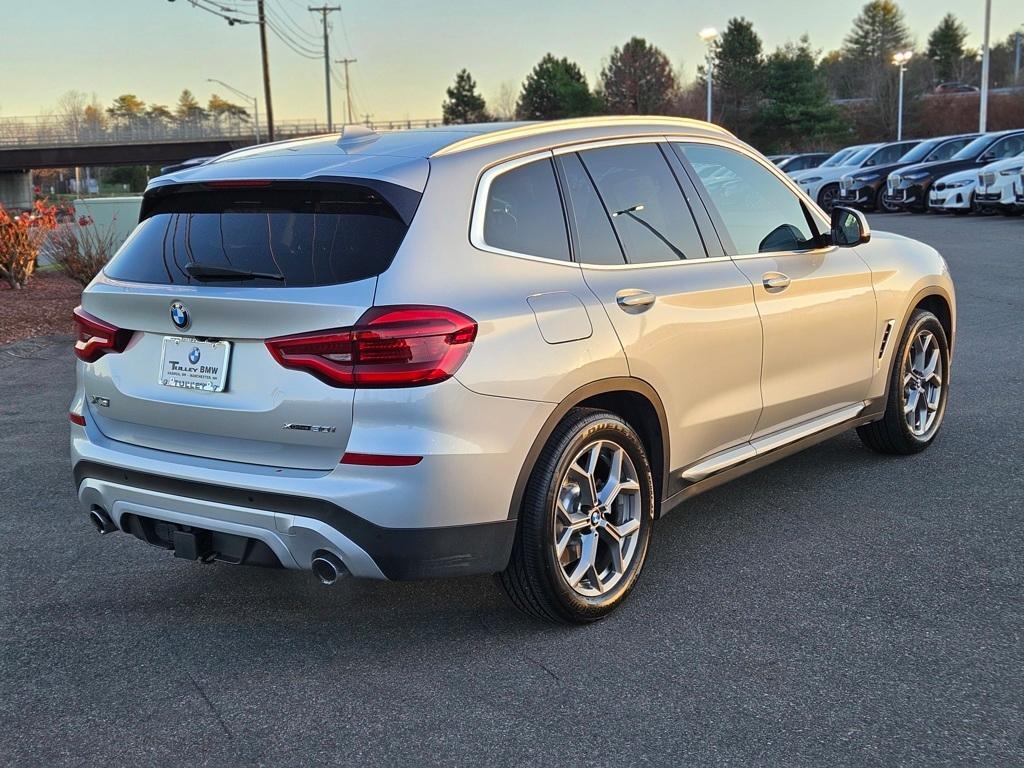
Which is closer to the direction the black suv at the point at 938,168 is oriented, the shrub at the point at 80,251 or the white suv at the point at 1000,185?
the shrub

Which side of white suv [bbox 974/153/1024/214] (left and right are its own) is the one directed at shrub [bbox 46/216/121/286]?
front

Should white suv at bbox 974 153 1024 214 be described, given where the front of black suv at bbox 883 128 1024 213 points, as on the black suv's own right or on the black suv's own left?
on the black suv's own left

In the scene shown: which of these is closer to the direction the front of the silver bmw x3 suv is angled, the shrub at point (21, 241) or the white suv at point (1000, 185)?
the white suv

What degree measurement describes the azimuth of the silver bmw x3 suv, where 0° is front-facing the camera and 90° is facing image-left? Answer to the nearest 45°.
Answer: approximately 225°

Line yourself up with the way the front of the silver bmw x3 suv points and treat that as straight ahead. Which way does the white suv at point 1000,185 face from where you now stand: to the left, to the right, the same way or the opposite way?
the opposite way

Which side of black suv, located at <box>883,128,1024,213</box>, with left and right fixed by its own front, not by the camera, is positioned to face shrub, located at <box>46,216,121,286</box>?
front

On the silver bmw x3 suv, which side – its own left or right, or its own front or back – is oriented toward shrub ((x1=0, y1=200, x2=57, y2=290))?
left

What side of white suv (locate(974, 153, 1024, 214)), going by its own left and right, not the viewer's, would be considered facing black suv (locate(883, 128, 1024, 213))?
right

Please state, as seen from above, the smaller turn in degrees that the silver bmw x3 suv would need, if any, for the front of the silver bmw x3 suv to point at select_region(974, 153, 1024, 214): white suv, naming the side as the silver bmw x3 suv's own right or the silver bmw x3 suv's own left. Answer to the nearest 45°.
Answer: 0° — it already faces it

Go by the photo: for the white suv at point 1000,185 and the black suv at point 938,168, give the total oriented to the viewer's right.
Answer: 0

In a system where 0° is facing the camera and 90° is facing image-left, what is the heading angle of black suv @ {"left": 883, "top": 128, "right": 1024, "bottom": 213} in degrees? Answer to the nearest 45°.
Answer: approximately 45°

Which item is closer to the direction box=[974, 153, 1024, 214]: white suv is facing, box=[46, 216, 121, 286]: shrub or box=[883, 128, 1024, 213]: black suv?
the shrub

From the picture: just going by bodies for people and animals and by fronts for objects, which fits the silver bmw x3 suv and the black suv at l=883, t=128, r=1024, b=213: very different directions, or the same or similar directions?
very different directions
